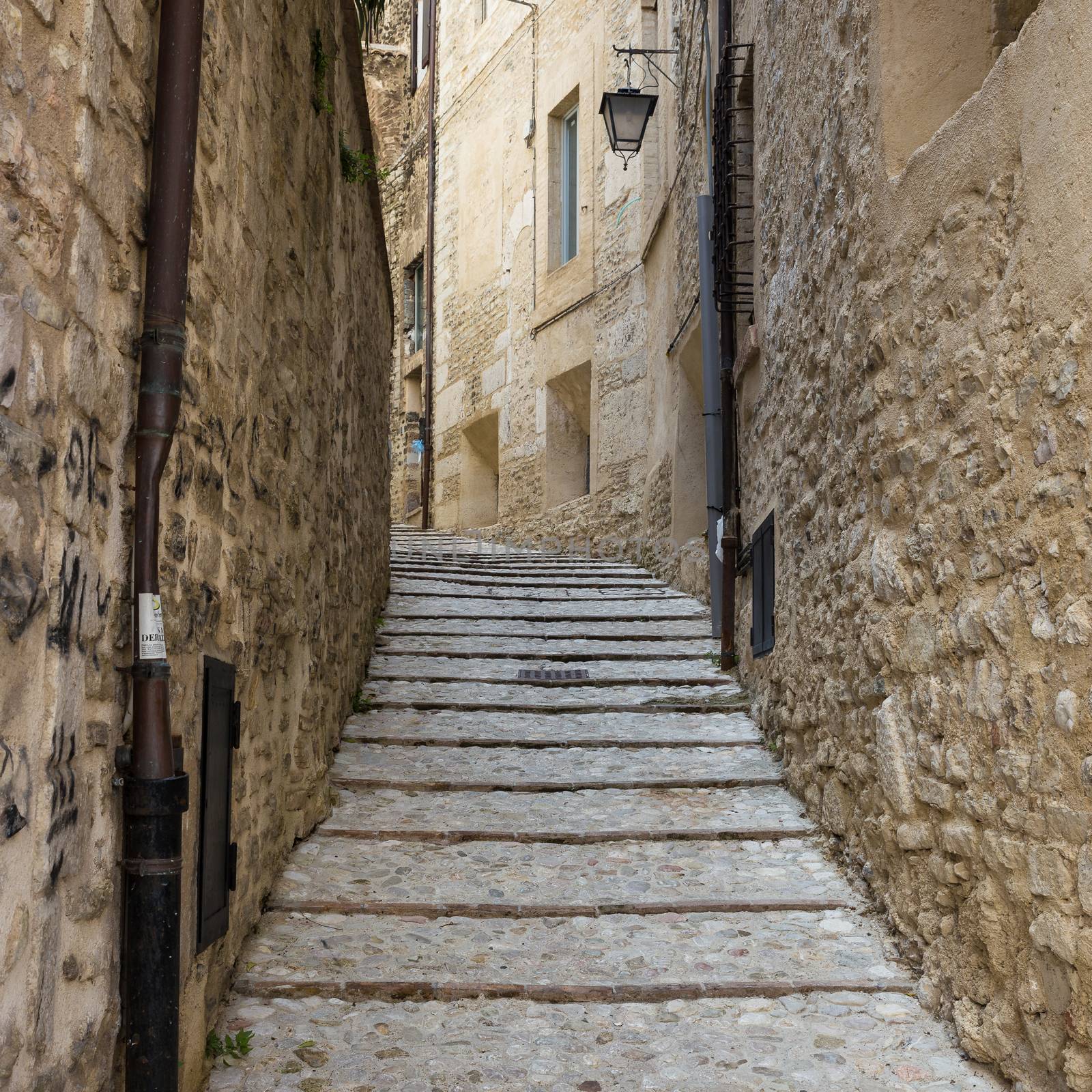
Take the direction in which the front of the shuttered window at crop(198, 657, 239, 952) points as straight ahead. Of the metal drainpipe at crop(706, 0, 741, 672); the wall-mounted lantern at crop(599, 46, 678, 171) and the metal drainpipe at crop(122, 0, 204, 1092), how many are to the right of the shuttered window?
1

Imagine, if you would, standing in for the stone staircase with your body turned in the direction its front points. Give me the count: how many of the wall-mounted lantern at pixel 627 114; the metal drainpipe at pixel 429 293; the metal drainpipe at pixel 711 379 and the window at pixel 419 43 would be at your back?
4

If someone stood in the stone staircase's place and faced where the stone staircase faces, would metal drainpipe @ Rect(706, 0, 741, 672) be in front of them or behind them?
behind

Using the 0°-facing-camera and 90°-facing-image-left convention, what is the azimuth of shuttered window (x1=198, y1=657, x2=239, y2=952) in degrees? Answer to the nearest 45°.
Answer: approximately 270°

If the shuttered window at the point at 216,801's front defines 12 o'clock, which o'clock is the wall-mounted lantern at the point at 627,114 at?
The wall-mounted lantern is roughly at 10 o'clock from the shuttered window.

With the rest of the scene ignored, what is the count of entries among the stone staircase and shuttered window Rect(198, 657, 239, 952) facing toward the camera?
1

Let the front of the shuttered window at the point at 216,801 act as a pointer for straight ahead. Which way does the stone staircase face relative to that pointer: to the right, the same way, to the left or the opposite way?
to the right

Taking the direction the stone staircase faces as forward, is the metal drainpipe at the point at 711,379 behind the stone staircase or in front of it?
behind

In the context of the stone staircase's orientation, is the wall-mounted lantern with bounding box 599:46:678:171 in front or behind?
behind

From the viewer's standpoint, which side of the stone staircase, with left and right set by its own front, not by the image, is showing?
front

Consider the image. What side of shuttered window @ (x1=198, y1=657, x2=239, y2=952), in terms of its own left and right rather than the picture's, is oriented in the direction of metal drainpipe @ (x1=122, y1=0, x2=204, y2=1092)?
right

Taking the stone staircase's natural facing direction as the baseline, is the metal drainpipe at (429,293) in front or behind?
behind
